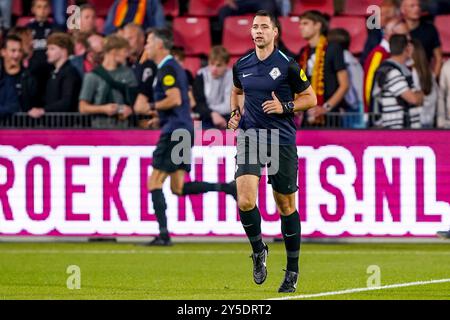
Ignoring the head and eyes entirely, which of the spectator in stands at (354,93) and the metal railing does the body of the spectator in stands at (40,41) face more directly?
the metal railing

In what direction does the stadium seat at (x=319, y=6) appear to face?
toward the camera

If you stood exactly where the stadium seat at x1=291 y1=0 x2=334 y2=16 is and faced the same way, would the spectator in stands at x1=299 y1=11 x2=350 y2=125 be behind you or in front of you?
in front

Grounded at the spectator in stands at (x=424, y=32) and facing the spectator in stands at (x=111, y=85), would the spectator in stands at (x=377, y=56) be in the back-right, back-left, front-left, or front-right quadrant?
front-left

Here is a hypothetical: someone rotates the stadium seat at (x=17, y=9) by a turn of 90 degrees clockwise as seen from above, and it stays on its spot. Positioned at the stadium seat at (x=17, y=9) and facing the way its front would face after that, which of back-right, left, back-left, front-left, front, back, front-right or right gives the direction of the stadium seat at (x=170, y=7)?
back

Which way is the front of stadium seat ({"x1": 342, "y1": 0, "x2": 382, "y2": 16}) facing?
toward the camera

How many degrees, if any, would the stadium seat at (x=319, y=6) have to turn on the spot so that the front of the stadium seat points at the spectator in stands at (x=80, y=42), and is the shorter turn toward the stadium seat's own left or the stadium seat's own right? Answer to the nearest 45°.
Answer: approximately 45° to the stadium seat's own right

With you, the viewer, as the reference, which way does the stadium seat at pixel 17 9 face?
facing the viewer

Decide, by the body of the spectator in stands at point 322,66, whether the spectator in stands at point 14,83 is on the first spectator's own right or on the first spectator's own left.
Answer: on the first spectator's own right
